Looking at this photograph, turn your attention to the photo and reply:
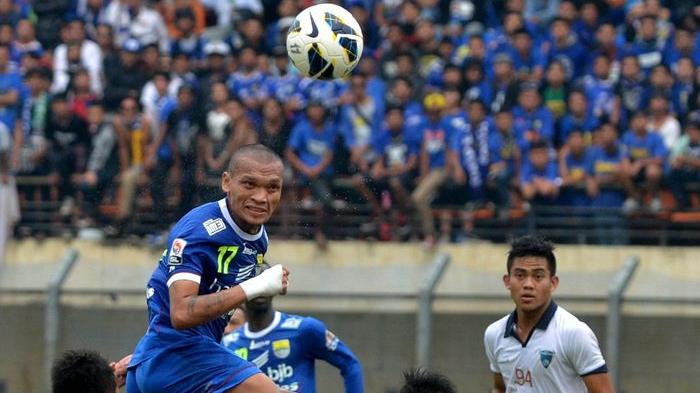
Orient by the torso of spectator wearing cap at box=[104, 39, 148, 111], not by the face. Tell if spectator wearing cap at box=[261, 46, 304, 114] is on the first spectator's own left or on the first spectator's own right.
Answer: on the first spectator's own left

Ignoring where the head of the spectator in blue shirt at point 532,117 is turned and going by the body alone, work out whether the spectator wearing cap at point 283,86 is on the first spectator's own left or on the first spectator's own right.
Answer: on the first spectator's own right

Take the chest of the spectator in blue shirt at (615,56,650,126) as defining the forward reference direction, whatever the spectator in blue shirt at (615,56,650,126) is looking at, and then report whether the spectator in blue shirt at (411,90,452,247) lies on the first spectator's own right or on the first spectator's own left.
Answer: on the first spectator's own right

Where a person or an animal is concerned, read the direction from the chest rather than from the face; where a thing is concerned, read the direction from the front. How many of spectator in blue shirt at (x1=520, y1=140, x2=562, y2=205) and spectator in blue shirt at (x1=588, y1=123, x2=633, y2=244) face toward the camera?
2

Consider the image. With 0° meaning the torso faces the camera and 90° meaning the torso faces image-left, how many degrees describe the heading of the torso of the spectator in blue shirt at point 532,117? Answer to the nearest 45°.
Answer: approximately 0°

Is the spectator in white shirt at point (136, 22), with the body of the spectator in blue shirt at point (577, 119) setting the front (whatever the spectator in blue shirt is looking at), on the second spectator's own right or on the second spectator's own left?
on the second spectator's own right

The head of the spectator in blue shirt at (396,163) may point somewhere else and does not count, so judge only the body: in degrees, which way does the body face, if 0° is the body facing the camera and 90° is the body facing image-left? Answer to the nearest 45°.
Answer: approximately 0°

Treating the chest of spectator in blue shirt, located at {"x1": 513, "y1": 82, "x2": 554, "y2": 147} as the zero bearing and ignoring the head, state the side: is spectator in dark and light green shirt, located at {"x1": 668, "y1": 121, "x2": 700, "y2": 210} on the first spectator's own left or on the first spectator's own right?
on the first spectator's own left

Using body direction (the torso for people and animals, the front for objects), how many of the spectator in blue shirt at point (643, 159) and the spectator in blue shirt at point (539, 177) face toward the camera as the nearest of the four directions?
2
